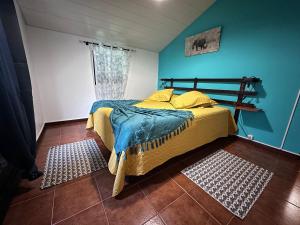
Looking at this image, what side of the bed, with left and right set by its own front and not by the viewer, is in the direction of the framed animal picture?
back

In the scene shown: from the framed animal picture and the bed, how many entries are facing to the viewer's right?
0

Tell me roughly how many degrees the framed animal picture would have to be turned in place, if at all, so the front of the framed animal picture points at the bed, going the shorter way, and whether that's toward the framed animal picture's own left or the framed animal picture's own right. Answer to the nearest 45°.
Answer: approximately 45° to the framed animal picture's own left

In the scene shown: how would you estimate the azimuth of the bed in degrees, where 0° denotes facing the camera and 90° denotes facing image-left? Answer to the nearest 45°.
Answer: approximately 45°

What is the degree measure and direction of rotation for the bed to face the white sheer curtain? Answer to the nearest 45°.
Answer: approximately 90° to its right

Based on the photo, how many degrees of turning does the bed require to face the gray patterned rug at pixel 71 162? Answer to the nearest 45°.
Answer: approximately 45° to its right

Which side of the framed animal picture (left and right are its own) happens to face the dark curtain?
front

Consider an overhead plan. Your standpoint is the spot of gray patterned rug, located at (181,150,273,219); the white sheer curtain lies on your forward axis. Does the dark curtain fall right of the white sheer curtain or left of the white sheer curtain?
left

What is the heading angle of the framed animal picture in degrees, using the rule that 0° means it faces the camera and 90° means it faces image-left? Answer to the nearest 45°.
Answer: approximately 45°

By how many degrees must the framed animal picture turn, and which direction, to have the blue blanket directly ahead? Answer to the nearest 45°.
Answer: approximately 45° to its left

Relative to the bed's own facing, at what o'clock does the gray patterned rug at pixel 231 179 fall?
The gray patterned rug is roughly at 8 o'clock from the bed.

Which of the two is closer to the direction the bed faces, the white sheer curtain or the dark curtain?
the dark curtain
